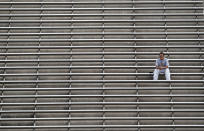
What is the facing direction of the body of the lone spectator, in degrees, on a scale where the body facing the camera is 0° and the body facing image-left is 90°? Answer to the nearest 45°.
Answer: approximately 0°
